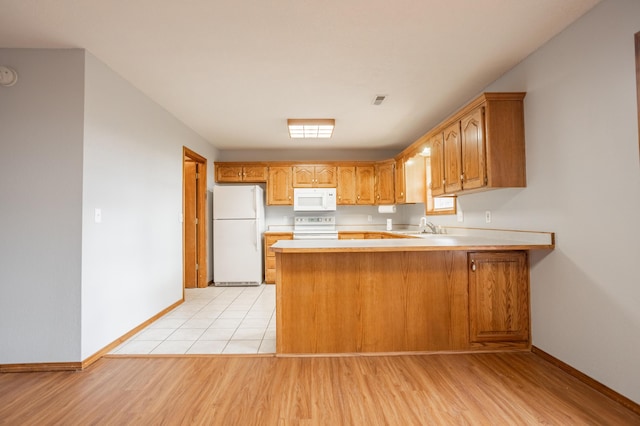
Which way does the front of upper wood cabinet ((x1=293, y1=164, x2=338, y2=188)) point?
toward the camera

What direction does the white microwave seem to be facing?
toward the camera

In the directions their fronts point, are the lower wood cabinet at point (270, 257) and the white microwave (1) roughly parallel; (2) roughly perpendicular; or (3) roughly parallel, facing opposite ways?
roughly parallel

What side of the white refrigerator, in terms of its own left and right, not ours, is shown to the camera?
front

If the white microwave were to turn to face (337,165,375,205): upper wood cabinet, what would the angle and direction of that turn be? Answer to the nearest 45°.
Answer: approximately 90° to its left

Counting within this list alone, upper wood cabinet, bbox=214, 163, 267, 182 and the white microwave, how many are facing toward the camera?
2

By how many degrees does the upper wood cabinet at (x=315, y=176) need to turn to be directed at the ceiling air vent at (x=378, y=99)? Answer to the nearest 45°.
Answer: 0° — it already faces it

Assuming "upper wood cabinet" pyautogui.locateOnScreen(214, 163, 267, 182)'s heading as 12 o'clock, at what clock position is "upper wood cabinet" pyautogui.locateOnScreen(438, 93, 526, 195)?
"upper wood cabinet" pyautogui.locateOnScreen(438, 93, 526, 195) is roughly at 11 o'clock from "upper wood cabinet" pyautogui.locateOnScreen(214, 163, 267, 182).

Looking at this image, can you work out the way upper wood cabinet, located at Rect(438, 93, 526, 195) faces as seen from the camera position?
facing the viewer and to the left of the viewer

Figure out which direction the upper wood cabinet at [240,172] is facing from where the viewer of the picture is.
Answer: facing the viewer

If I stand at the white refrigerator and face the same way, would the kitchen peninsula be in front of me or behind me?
in front
